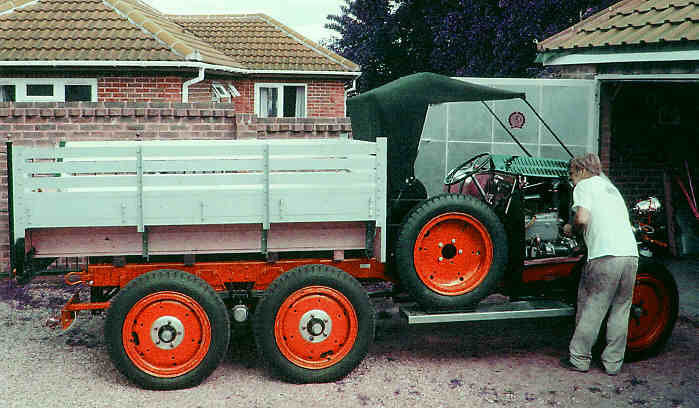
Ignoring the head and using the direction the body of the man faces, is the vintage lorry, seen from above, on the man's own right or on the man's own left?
on the man's own left

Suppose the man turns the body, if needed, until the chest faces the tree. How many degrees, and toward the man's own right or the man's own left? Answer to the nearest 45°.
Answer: approximately 45° to the man's own right

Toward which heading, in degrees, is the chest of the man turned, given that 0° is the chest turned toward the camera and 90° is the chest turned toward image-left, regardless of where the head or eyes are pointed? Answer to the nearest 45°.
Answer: approximately 135°

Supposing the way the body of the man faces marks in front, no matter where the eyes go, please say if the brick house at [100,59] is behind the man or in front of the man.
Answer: in front

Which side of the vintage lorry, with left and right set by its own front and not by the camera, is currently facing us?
right

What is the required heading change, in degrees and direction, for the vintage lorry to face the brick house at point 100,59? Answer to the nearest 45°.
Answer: approximately 135° to its left

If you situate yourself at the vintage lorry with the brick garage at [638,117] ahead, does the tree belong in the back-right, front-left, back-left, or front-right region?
front-left

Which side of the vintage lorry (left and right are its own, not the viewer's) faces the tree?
left

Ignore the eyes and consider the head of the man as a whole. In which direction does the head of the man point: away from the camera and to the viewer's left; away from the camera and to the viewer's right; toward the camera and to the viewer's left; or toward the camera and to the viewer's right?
away from the camera and to the viewer's left

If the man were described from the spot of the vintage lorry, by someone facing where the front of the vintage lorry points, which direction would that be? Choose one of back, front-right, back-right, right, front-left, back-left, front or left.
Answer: front

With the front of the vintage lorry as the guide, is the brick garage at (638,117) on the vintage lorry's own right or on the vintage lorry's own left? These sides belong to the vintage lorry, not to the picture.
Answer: on the vintage lorry's own left
